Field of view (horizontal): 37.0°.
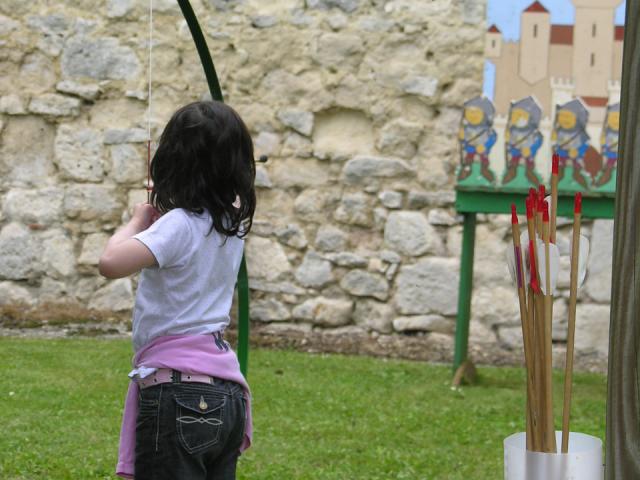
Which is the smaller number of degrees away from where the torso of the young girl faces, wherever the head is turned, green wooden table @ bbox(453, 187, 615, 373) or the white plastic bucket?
the green wooden table

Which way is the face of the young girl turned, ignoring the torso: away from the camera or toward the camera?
away from the camera

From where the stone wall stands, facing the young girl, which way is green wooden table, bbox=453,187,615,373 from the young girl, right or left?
left

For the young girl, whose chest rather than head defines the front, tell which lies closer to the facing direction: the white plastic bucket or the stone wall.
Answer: the stone wall

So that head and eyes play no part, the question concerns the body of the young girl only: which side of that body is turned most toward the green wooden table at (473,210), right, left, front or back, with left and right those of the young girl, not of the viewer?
right

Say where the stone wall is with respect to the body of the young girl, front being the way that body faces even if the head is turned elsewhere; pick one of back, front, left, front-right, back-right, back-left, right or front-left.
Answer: front-right

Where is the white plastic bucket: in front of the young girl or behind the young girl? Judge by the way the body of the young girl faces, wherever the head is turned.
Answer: behind

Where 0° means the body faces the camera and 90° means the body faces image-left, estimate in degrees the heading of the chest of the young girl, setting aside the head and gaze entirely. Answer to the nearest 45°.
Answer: approximately 135°
